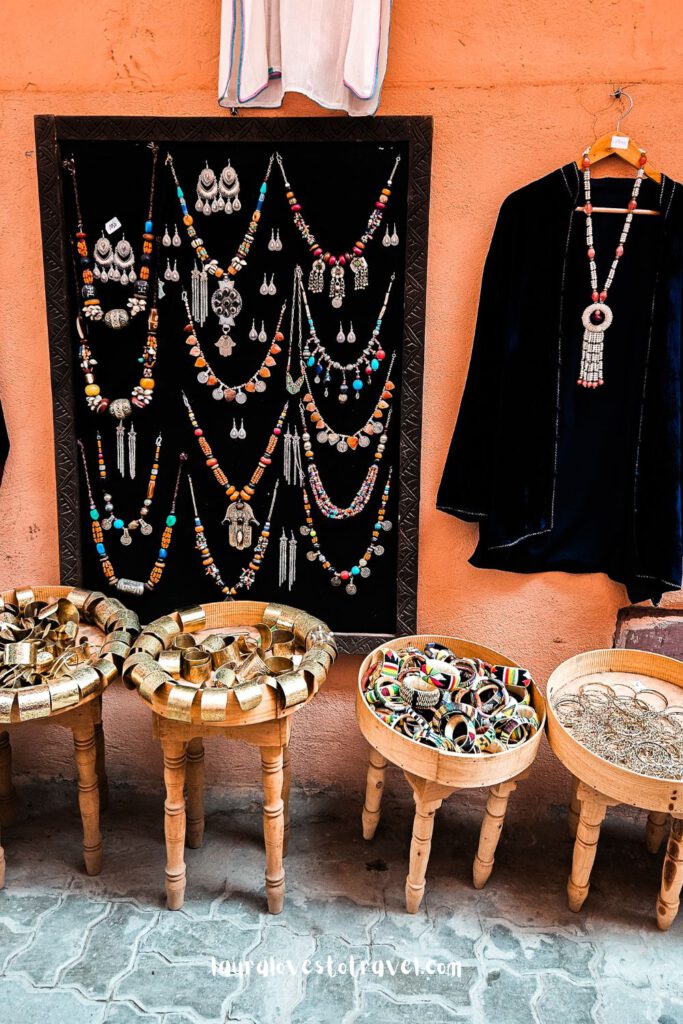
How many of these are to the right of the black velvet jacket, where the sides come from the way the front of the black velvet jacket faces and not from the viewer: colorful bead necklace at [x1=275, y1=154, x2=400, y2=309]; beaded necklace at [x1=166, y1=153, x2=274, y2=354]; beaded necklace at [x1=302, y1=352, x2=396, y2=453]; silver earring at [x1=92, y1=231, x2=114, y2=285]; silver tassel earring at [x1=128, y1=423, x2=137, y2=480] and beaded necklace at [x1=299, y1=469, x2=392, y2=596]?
6

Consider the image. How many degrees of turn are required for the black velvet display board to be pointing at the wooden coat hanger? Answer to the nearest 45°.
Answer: approximately 90° to its left

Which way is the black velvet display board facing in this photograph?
toward the camera

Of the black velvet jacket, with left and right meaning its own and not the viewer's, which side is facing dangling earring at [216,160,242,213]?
right

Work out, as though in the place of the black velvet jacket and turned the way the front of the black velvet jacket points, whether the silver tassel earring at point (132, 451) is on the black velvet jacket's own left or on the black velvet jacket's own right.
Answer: on the black velvet jacket's own right

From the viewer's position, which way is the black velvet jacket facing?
facing the viewer

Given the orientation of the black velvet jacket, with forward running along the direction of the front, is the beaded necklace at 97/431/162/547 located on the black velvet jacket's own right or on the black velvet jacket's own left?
on the black velvet jacket's own right

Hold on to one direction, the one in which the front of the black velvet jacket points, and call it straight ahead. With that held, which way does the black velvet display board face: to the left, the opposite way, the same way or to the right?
the same way

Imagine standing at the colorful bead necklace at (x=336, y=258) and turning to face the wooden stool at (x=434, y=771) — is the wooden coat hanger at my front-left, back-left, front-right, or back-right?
front-left

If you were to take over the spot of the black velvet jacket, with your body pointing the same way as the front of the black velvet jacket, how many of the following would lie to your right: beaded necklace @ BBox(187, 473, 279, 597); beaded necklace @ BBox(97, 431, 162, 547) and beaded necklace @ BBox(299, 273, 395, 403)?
3

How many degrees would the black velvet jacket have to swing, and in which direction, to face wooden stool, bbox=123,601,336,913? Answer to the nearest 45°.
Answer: approximately 45° to its right

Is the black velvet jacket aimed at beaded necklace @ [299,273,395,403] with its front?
no

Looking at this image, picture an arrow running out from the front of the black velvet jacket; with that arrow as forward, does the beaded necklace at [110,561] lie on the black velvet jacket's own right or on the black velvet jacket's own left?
on the black velvet jacket's own right

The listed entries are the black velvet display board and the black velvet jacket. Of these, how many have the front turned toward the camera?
2

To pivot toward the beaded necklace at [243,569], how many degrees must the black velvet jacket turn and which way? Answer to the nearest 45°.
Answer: approximately 90° to its right

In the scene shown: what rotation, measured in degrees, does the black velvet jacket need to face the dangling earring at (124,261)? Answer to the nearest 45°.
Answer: approximately 90° to its right
